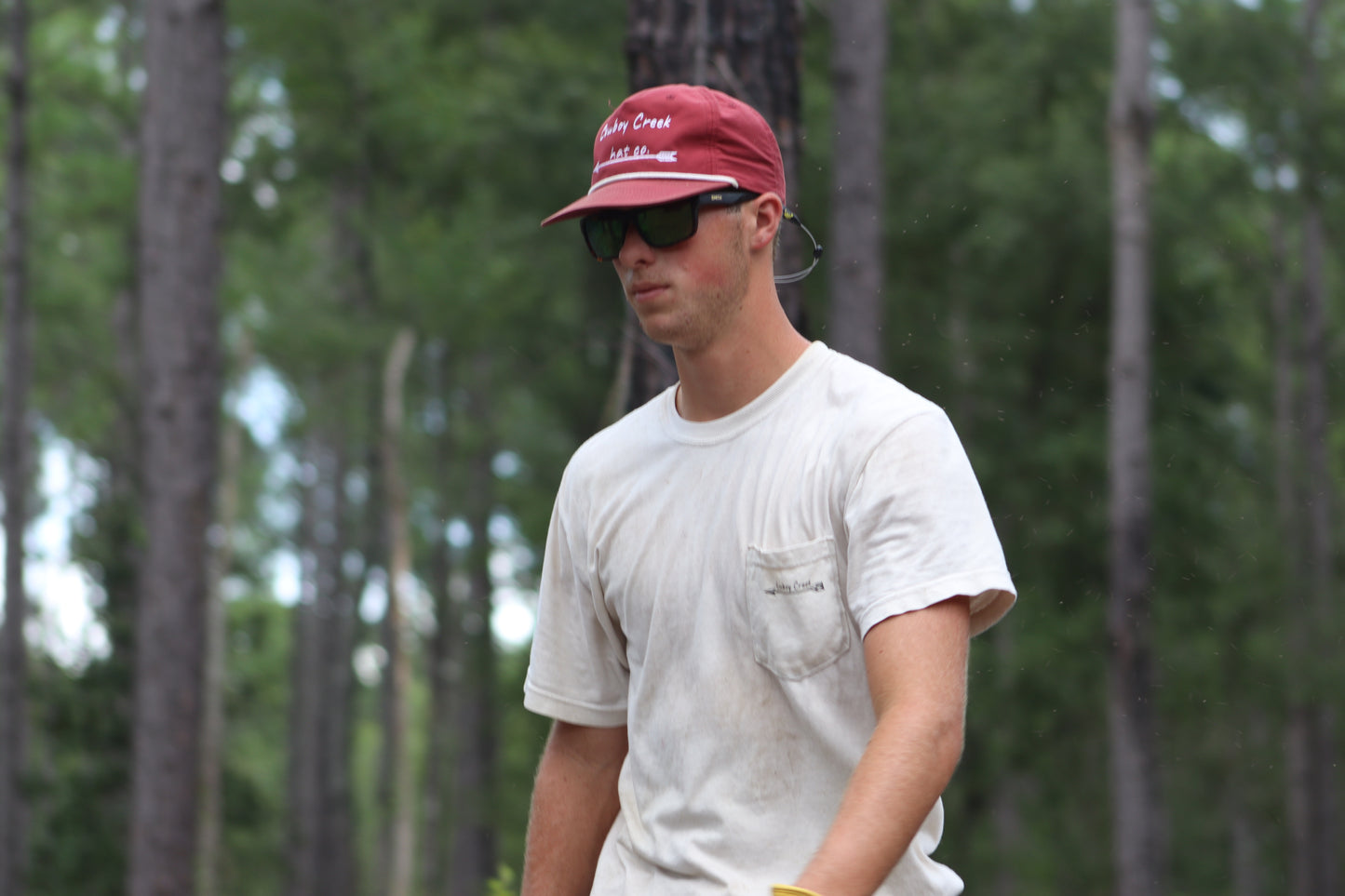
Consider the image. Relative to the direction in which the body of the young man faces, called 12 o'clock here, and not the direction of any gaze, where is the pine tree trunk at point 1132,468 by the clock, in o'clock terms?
The pine tree trunk is roughly at 5 o'clock from the young man.

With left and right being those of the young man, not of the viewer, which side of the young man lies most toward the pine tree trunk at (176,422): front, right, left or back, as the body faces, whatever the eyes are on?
right

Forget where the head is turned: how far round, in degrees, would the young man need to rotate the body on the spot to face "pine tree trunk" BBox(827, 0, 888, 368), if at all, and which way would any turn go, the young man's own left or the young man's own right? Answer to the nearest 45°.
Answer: approximately 135° to the young man's own right

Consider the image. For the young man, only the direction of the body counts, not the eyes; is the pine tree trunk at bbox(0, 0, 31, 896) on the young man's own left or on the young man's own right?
on the young man's own right

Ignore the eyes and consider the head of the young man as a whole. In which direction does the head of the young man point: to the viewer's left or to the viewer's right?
to the viewer's left

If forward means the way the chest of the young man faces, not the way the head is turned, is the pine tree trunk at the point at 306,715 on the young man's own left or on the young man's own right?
on the young man's own right

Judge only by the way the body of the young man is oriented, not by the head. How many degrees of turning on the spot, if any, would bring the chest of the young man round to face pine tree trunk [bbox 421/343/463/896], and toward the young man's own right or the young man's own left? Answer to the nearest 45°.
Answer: approximately 135° to the young man's own right

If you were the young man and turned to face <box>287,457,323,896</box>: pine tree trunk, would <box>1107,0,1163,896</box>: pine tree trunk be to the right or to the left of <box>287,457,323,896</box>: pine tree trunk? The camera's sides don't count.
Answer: right

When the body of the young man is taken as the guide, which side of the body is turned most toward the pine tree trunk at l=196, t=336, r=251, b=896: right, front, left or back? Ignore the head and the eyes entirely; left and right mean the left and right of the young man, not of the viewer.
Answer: right

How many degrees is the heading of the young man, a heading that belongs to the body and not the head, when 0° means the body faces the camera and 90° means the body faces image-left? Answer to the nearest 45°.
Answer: approximately 45°
